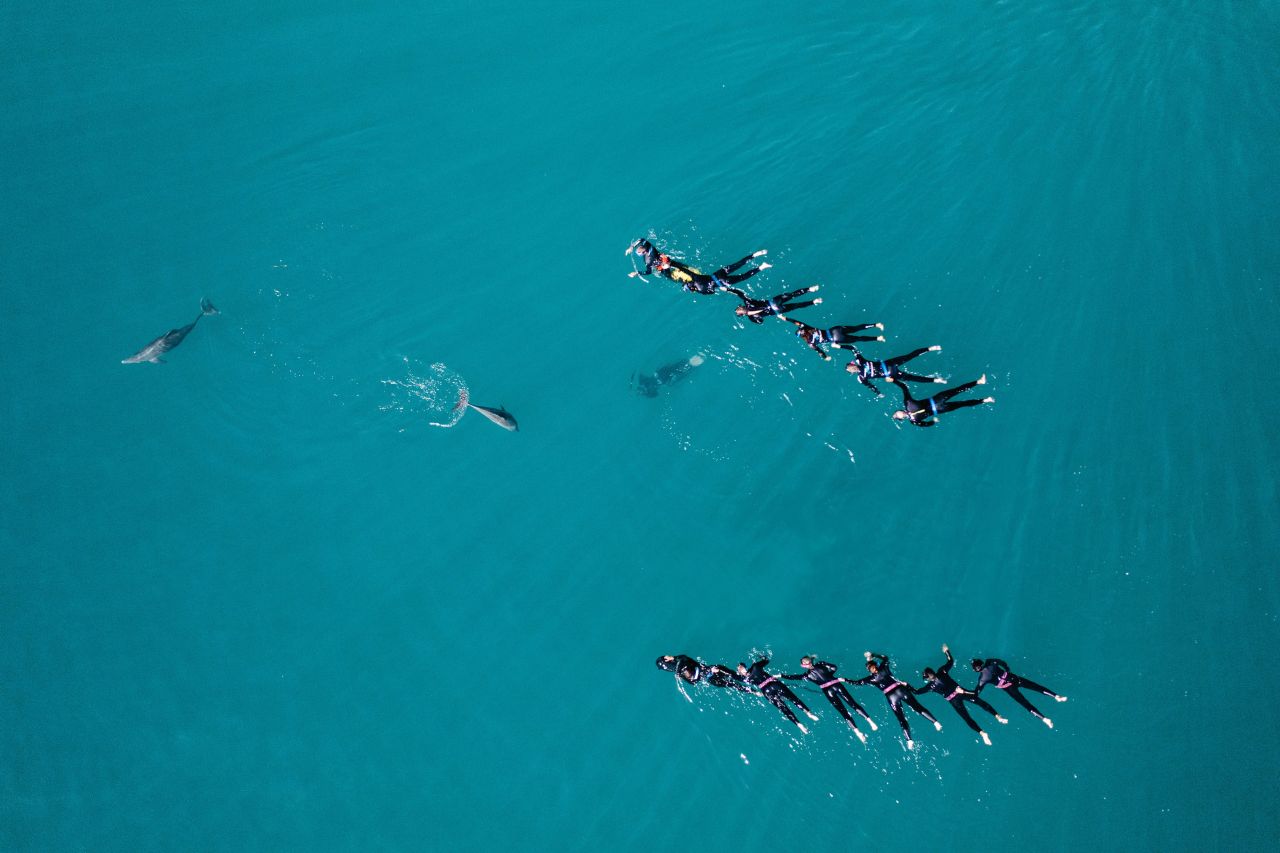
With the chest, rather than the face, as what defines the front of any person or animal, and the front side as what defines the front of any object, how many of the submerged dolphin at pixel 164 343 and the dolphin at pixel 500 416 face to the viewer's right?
1

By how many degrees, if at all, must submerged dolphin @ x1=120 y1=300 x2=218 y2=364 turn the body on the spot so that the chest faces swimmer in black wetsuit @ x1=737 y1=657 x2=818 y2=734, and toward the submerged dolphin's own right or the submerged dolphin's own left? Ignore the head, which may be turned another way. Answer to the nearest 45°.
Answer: approximately 135° to the submerged dolphin's own left

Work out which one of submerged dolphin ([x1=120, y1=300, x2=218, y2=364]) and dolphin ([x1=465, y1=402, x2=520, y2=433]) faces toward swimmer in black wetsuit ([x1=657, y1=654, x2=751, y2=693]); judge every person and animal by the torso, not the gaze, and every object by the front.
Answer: the dolphin

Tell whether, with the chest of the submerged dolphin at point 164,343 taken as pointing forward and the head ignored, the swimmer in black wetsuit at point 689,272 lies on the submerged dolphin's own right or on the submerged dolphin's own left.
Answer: on the submerged dolphin's own left

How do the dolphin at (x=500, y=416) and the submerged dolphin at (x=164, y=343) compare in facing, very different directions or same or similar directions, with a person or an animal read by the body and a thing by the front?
very different directions

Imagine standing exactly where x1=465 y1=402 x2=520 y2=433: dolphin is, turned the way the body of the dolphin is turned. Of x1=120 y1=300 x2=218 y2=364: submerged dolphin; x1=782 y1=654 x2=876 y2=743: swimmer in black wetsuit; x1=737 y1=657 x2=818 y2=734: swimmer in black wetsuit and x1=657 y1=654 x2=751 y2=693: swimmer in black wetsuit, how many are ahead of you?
3

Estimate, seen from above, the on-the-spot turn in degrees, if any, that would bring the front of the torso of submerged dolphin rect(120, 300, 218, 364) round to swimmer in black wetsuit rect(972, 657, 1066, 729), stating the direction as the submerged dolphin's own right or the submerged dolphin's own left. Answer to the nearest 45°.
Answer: approximately 135° to the submerged dolphin's own left

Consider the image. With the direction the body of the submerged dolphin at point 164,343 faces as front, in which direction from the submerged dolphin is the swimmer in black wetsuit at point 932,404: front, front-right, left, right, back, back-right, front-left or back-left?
back-left

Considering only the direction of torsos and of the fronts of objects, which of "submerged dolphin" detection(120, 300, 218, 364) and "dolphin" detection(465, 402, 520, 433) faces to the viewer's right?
the dolphin

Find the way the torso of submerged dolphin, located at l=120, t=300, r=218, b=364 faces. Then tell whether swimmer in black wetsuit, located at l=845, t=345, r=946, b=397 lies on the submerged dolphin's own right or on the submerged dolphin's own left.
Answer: on the submerged dolphin's own left

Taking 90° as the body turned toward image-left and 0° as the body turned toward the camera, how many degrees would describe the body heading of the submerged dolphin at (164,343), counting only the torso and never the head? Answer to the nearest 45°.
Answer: approximately 90°

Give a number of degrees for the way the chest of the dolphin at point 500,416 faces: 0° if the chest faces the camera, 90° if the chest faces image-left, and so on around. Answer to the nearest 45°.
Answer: approximately 270°
